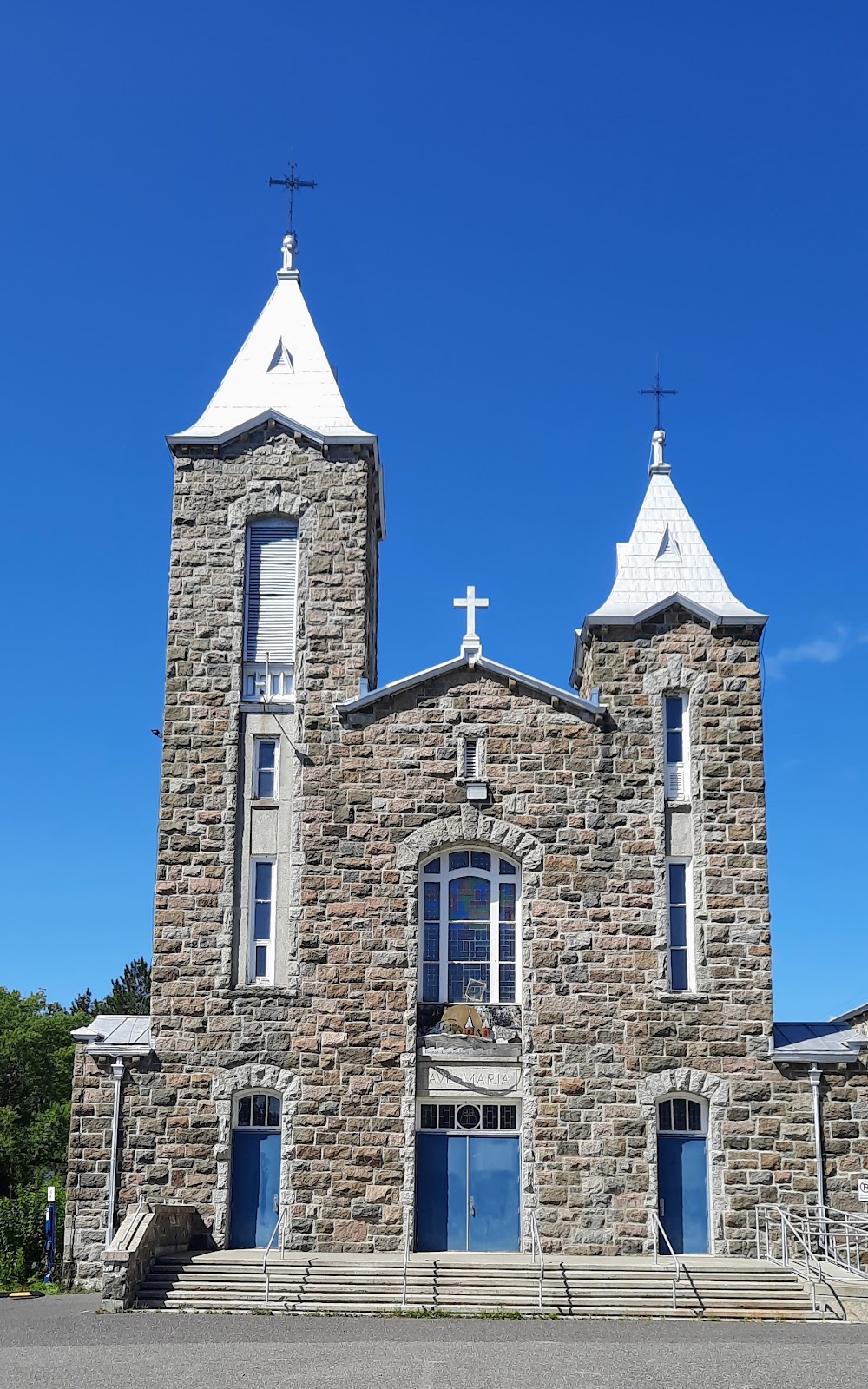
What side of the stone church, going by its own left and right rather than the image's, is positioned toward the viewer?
front

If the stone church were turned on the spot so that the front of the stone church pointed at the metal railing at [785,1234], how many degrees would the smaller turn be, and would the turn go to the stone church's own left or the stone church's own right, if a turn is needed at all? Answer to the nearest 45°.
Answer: approximately 90° to the stone church's own left

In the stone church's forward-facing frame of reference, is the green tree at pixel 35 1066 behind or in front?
behind

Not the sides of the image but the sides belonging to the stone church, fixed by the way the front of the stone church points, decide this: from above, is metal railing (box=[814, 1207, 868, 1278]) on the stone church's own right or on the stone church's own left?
on the stone church's own left
